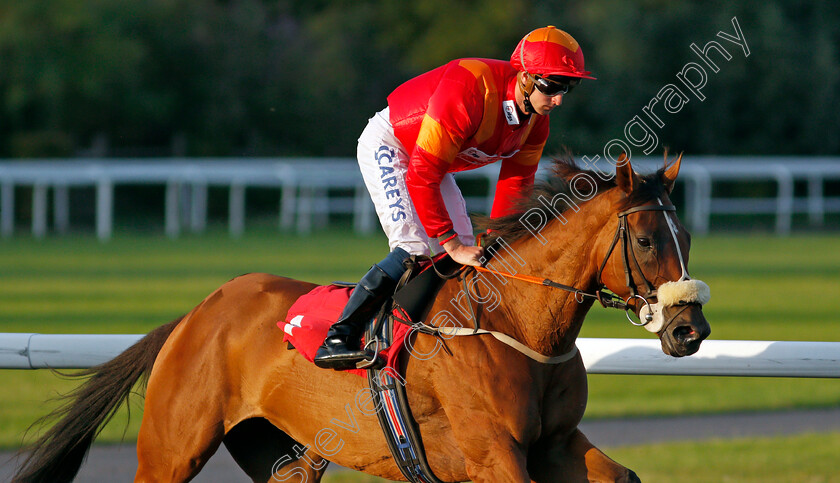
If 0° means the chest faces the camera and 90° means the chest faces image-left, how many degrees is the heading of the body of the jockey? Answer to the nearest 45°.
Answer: approximately 315°

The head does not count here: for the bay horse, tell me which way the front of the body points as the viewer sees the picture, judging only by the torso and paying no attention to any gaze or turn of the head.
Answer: to the viewer's right
